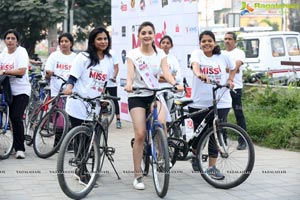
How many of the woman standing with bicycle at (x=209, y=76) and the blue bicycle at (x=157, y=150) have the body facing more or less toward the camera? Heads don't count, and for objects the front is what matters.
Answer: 2

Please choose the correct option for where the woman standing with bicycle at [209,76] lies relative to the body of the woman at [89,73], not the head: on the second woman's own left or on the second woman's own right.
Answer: on the second woman's own left

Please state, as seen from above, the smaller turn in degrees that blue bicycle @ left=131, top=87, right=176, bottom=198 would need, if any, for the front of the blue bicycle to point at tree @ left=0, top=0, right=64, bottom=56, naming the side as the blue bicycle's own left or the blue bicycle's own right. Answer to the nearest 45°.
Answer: approximately 180°

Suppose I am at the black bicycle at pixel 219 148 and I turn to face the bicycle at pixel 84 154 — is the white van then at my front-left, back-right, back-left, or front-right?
back-right

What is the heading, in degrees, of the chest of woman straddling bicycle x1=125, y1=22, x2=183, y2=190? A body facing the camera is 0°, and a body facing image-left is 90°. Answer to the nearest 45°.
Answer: approximately 0°

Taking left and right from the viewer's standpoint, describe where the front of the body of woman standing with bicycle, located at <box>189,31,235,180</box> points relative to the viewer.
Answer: facing the viewer

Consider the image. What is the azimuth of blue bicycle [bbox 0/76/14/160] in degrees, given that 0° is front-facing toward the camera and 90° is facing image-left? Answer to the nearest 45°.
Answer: approximately 315°

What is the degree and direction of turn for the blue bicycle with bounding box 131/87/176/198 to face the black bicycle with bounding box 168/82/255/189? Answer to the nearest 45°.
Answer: approximately 135° to its left

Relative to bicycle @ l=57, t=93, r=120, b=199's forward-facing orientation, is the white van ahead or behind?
behind

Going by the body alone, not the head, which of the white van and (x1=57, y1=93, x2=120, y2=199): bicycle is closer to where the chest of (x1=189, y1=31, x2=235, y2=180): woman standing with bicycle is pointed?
the bicycle

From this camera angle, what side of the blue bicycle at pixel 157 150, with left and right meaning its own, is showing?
front

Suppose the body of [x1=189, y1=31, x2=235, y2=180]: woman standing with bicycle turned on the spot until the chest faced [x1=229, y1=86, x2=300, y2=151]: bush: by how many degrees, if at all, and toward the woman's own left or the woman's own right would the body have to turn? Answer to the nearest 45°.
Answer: approximately 180°
